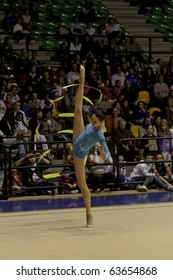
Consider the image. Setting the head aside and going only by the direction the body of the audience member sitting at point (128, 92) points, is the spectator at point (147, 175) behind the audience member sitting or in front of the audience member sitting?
in front

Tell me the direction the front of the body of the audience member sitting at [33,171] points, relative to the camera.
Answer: toward the camera

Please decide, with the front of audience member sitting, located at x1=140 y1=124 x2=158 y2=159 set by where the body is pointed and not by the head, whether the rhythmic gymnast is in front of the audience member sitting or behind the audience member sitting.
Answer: in front

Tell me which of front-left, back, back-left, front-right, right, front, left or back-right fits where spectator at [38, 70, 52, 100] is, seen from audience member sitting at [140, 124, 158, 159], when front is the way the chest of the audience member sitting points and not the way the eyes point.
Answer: back-right

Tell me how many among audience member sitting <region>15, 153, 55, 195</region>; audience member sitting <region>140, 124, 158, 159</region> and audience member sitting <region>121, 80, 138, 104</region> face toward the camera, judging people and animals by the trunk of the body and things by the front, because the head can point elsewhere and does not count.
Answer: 3

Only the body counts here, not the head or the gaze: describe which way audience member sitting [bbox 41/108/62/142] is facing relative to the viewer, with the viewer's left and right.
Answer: facing the viewer and to the right of the viewer

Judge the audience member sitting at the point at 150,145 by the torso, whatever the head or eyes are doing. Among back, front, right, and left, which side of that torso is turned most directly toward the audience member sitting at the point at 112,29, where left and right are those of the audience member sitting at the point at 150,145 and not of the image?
back

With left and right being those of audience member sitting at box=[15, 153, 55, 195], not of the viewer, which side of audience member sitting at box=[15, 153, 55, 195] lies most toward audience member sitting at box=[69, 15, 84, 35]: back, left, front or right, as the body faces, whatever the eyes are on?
back

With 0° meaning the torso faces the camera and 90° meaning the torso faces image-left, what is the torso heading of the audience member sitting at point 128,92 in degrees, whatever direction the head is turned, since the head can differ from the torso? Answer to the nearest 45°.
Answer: approximately 0°

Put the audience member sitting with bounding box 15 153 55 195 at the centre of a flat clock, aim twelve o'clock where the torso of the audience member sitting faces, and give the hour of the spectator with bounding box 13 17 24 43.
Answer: The spectator is roughly at 6 o'clock from the audience member sitting.

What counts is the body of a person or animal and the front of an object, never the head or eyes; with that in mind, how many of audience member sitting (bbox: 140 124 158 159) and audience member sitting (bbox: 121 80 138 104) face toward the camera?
2

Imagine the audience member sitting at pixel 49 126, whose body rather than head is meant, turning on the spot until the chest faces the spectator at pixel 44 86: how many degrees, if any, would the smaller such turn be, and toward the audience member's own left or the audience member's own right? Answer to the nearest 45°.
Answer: approximately 135° to the audience member's own left
